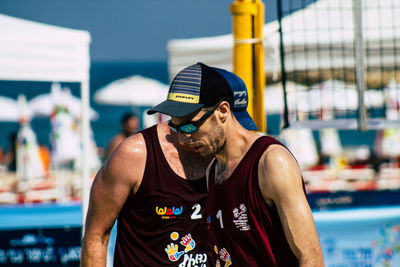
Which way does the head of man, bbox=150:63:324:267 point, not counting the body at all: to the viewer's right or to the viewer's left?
to the viewer's left

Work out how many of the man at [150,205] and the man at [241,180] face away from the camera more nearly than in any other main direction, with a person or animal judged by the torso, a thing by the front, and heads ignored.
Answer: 0

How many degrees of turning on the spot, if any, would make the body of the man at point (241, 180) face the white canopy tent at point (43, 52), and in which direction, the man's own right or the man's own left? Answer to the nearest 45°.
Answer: approximately 90° to the man's own right

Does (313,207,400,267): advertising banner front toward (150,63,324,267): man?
yes

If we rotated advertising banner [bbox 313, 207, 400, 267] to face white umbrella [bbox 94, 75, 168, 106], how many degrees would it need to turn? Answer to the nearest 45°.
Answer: approximately 135° to its right

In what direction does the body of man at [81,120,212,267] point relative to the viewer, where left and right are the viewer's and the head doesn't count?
facing the viewer and to the right of the viewer

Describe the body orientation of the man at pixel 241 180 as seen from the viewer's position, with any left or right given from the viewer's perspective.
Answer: facing the viewer and to the left of the viewer

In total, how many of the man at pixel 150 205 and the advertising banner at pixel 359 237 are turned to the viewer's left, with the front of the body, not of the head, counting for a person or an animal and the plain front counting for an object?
0

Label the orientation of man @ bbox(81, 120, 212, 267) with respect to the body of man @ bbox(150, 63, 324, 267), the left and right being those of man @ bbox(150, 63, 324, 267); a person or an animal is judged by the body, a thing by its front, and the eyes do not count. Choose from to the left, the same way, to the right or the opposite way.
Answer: to the left

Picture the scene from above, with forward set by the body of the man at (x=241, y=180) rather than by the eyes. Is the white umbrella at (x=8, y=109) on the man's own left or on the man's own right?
on the man's own right

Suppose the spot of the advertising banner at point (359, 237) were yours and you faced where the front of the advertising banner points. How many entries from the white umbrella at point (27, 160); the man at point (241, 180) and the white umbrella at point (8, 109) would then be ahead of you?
1

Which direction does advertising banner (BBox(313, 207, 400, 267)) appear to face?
toward the camera
